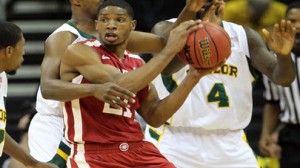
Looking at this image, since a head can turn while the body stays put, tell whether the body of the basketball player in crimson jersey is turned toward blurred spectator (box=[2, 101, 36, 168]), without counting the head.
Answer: no

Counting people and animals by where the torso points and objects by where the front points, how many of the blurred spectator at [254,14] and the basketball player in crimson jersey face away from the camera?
0

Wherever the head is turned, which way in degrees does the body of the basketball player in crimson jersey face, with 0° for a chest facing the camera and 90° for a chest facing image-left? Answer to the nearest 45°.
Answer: approximately 315°

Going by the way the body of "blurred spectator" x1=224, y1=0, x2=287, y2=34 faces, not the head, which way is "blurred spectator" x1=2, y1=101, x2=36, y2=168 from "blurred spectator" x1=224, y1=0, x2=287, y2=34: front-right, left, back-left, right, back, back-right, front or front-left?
front-right

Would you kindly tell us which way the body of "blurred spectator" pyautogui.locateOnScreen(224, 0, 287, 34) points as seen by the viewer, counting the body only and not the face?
toward the camera

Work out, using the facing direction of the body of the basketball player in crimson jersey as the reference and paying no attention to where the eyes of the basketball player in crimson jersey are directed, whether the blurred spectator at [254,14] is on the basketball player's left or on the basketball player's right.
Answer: on the basketball player's left

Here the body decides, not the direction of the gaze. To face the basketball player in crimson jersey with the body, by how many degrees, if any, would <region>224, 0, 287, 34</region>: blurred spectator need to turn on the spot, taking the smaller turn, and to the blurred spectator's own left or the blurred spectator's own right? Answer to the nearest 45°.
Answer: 0° — they already face them
